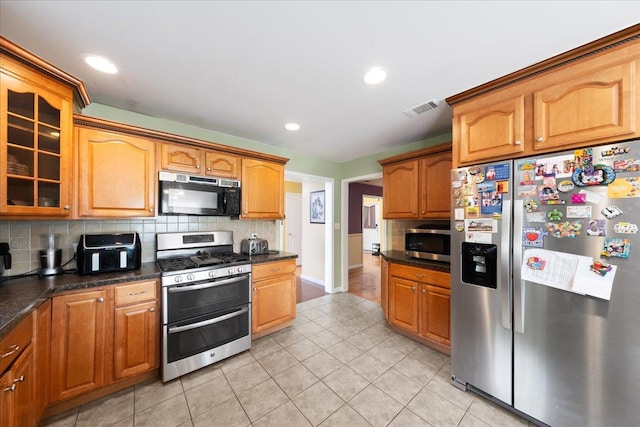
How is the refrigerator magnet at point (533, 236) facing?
toward the camera

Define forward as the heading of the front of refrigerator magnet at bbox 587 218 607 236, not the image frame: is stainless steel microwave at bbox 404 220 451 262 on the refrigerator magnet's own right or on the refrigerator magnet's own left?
on the refrigerator magnet's own right

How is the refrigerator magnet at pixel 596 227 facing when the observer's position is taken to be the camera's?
facing the viewer

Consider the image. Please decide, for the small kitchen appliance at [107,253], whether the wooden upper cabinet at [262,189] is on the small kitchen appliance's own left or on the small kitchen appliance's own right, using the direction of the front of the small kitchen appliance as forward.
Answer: on the small kitchen appliance's own left

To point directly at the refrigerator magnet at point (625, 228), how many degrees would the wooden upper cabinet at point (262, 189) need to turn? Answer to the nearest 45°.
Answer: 0° — it already faces it

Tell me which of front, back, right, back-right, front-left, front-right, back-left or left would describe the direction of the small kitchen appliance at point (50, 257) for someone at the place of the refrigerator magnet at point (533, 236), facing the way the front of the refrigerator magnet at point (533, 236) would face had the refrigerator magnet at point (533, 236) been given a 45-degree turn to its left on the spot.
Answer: right

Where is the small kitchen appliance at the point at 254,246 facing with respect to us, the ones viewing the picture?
facing the viewer and to the right of the viewer

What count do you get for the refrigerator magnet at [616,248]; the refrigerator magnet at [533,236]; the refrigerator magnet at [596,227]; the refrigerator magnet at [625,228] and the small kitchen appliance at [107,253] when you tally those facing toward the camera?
5

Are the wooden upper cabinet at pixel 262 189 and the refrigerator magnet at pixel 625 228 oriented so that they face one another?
no

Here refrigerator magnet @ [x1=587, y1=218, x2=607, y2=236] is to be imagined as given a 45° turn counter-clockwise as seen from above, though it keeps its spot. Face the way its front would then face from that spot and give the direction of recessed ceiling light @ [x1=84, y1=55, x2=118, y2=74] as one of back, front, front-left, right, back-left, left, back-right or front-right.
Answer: right

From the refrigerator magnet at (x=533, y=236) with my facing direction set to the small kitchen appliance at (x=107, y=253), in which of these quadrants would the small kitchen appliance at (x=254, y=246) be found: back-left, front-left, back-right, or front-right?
front-right

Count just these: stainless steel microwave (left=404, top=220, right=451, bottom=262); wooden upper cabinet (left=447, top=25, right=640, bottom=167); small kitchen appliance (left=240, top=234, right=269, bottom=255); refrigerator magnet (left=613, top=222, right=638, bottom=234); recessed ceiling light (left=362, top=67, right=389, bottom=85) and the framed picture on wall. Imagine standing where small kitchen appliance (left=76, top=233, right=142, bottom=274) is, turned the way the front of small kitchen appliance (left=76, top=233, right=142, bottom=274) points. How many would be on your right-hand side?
0

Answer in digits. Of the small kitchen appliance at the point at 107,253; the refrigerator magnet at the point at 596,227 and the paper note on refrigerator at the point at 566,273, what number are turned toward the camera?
3

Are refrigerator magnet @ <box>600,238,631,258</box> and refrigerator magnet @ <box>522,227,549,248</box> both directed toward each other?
no

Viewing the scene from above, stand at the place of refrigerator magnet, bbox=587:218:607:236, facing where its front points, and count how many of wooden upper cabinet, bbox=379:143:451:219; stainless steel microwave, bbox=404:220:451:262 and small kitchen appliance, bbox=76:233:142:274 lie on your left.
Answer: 0

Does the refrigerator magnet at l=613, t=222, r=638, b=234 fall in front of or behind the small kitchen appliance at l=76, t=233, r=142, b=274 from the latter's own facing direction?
in front

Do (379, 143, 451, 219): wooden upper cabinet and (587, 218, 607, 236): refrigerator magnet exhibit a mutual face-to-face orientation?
no

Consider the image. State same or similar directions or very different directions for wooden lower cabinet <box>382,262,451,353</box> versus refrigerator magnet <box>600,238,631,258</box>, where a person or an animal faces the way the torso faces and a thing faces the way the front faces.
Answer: same or similar directions

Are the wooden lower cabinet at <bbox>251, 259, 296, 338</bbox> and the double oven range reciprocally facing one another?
no
